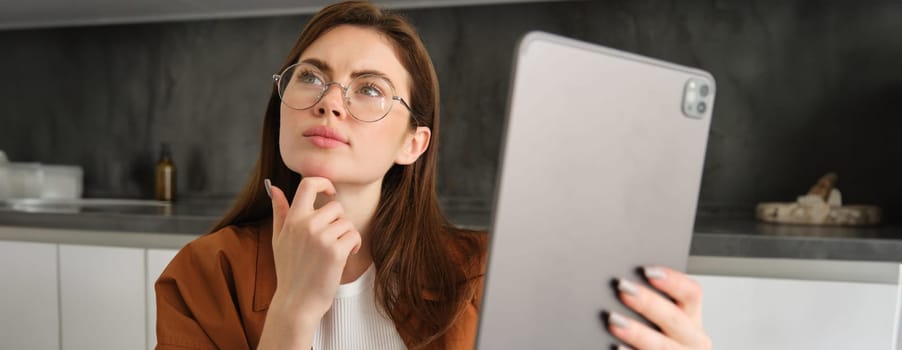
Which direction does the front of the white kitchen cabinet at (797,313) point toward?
toward the camera

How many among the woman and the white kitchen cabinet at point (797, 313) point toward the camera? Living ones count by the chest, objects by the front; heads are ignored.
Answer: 2

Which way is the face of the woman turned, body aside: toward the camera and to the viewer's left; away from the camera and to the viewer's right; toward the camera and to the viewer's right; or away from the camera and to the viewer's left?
toward the camera and to the viewer's left

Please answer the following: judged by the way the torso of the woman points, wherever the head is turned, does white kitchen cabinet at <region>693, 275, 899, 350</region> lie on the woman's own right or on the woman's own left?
on the woman's own left

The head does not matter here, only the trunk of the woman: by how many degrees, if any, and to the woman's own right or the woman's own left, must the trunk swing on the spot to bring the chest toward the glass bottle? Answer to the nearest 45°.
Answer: approximately 135° to the woman's own right

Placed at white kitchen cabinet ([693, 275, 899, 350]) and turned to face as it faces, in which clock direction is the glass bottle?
The glass bottle is roughly at 3 o'clock from the white kitchen cabinet.

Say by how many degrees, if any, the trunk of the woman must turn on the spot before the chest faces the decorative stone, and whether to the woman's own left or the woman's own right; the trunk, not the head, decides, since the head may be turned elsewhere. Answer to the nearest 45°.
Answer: approximately 135° to the woman's own left

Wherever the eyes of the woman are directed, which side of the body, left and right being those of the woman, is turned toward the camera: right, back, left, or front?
front

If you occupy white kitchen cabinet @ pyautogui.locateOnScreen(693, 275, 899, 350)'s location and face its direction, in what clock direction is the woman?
The woman is roughly at 1 o'clock from the white kitchen cabinet.
